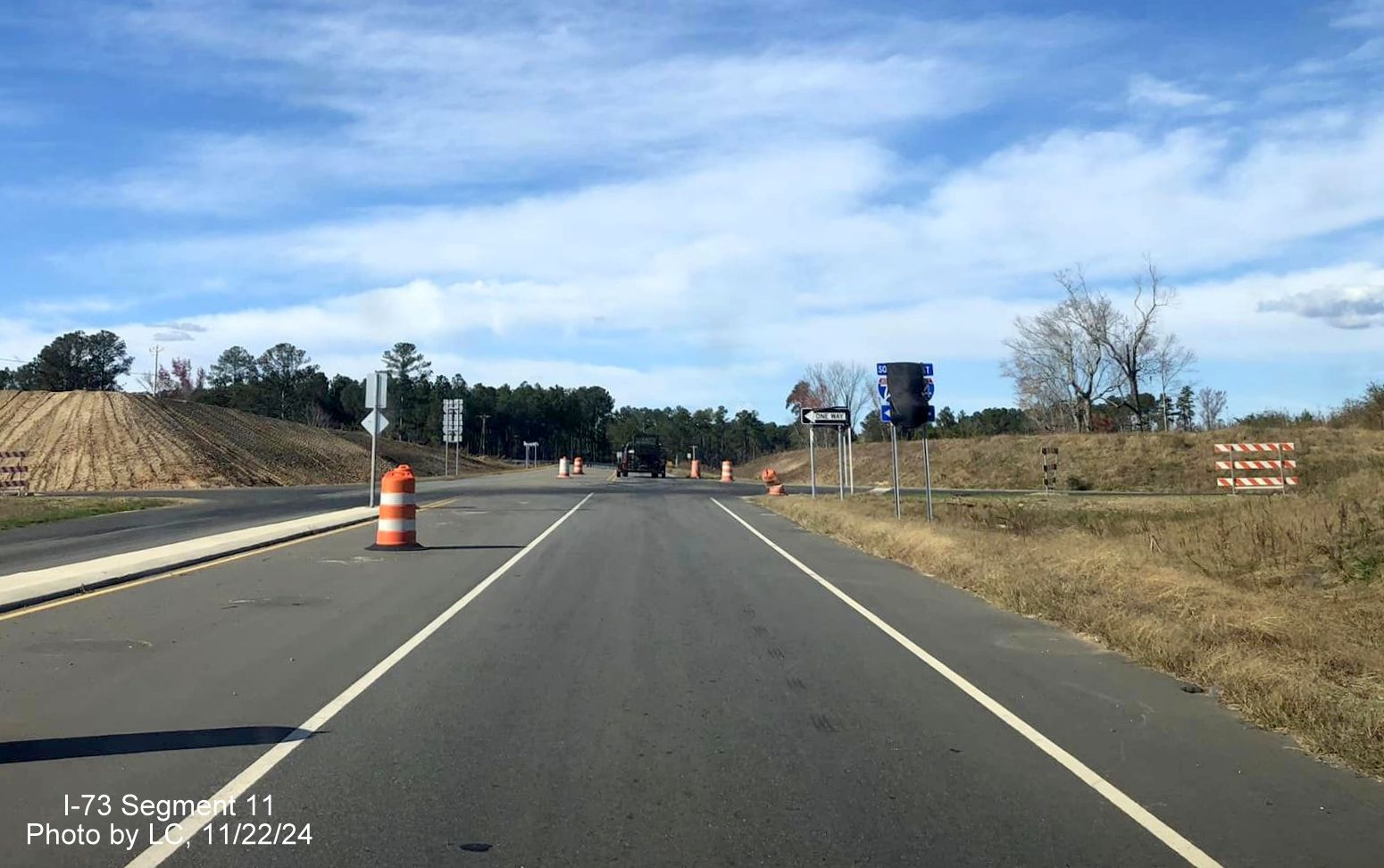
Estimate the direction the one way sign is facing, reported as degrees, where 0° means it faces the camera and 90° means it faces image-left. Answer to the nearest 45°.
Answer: approximately 0°

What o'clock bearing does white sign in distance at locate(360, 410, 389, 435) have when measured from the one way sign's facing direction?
The white sign in distance is roughly at 2 o'clock from the one way sign.

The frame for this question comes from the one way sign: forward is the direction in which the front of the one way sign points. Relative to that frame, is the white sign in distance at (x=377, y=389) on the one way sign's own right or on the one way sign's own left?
on the one way sign's own right

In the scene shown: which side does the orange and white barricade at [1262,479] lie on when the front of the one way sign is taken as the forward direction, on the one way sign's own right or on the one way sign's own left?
on the one way sign's own left

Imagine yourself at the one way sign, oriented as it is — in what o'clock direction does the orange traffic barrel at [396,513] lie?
The orange traffic barrel is roughly at 1 o'clock from the one way sign.

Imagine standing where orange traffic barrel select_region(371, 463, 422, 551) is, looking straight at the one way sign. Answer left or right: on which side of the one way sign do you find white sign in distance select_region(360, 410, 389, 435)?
left
